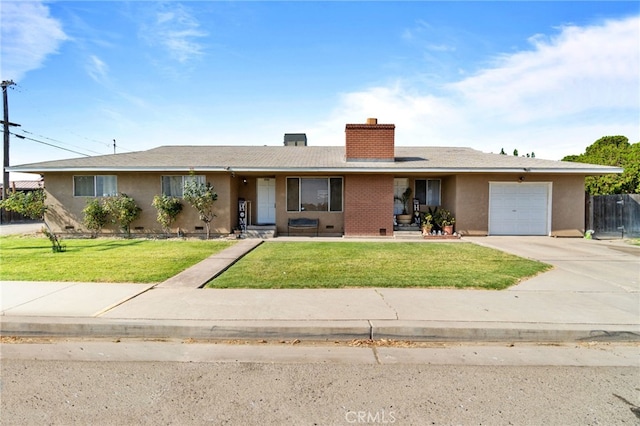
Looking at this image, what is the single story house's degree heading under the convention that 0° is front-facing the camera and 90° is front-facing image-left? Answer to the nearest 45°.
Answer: approximately 0°

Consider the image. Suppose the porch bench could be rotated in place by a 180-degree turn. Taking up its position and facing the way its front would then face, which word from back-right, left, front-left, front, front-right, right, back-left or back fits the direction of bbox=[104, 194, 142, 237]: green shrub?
left

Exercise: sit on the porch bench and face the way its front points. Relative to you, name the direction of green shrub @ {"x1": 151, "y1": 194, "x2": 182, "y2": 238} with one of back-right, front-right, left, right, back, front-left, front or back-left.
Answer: right

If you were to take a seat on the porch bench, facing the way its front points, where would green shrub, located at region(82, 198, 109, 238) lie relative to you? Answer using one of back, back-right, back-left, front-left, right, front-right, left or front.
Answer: right

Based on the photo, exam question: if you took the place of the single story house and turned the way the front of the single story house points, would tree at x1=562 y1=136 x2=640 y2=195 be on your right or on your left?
on your left

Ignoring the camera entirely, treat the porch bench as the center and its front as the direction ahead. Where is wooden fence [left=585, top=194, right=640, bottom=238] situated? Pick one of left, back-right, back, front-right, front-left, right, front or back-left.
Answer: left

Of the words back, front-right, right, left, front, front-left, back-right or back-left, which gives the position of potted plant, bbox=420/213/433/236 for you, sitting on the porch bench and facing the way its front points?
left

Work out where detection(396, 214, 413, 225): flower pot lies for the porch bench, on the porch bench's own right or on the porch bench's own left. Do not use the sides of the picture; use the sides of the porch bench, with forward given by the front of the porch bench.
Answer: on the porch bench's own left

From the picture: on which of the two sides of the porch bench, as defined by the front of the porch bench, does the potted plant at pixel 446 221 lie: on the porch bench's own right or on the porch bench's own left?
on the porch bench's own left

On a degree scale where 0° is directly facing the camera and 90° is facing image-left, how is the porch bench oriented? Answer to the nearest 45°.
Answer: approximately 0°

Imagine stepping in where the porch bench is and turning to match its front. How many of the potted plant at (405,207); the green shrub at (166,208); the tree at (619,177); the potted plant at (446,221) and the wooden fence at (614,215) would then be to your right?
1

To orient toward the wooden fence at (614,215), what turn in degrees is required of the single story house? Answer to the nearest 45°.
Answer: approximately 90° to its left
